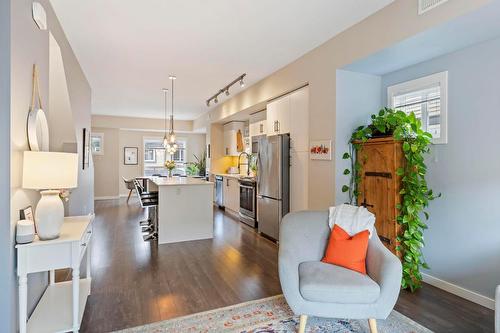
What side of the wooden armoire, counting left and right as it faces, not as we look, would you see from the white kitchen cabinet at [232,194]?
right

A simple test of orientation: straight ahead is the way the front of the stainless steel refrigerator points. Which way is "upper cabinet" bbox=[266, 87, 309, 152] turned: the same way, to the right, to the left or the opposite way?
the same way

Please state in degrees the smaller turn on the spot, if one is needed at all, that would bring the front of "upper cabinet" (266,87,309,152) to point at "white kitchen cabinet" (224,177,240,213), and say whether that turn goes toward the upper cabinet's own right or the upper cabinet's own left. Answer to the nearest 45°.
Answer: approximately 90° to the upper cabinet's own right

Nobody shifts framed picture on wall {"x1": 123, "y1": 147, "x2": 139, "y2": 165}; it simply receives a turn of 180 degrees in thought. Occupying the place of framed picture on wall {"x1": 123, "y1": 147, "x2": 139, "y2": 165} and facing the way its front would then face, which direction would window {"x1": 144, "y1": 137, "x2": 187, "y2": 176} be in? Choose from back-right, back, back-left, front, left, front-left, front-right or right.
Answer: right

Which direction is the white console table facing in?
to the viewer's right

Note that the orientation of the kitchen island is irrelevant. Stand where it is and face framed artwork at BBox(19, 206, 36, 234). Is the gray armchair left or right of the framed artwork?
left

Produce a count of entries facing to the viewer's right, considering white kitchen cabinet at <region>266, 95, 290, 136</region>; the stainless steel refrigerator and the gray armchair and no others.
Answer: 0

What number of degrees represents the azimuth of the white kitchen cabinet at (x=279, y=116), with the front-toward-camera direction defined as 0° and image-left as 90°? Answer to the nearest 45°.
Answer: approximately 45°

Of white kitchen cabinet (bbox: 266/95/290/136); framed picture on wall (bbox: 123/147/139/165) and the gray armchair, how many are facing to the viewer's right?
0

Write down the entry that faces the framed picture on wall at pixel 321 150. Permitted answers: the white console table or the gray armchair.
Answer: the white console table

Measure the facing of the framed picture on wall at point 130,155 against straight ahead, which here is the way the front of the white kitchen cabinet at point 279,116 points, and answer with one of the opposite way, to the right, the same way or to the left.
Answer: to the left

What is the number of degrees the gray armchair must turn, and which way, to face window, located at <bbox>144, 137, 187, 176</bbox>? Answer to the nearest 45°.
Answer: approximately 135° to its right

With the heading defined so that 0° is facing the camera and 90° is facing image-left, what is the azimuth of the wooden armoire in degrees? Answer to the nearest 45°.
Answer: approximately 45°

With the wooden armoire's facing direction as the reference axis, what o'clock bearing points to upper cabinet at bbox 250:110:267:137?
The upper cabinet is roughly at 3 o'clock from the wooden armoire.

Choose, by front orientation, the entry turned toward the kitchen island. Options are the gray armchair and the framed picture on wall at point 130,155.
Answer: the framed picture on wall

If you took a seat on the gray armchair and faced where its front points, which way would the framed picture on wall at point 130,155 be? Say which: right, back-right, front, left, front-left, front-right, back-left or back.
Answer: back-right

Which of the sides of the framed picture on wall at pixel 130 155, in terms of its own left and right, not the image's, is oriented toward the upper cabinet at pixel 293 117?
front

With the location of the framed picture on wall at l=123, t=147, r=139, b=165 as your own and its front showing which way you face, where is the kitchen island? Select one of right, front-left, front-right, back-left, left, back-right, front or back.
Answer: front

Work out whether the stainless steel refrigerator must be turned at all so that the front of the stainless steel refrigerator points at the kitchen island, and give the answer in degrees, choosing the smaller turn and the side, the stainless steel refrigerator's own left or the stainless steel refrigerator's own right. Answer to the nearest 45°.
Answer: approximately 45° to the stainless steel refrigerator's own right

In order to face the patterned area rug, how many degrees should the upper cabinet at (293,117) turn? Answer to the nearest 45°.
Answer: approximately 45° to its left

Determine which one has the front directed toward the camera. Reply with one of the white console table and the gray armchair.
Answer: the gray armchair
